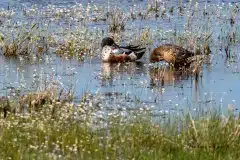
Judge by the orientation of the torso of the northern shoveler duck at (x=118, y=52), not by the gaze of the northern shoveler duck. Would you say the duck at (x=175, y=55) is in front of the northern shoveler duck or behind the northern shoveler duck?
behind

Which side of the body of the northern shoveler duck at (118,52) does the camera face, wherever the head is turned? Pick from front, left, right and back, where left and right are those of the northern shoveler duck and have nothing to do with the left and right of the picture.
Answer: left
